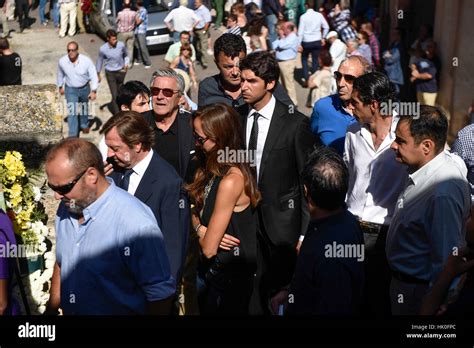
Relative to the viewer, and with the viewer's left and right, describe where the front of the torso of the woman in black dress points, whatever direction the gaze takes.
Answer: facing to the left of the viewer

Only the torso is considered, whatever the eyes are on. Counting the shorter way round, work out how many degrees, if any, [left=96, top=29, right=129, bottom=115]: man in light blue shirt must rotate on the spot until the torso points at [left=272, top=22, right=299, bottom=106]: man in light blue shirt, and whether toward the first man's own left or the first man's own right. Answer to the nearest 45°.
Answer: approximately 90° to the first man's own left

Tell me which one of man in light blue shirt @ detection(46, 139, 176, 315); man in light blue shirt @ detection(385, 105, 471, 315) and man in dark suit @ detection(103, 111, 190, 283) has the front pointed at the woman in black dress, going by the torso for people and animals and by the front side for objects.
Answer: man in light blue shirt @ detection(385, 105, 471, 315)

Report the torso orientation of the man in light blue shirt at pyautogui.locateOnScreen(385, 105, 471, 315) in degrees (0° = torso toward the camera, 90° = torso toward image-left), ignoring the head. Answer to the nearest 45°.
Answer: approximately 90°
